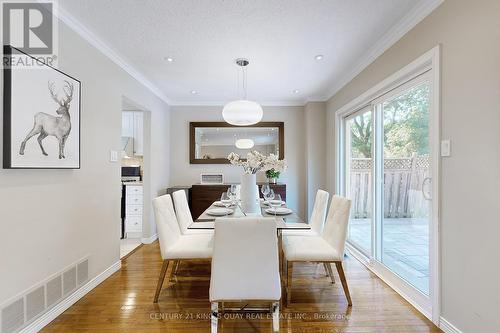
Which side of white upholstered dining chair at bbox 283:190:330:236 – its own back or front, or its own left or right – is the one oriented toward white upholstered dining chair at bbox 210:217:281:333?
left

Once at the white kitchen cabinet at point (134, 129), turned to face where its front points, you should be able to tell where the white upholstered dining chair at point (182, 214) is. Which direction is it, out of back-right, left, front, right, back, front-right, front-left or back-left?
front

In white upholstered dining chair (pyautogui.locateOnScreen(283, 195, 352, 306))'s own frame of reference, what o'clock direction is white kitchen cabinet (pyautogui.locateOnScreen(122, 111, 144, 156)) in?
The white kitchen cabinet is roughly at 1 o'clock from the white upholstered dining chair.

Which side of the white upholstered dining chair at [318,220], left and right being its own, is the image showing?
left

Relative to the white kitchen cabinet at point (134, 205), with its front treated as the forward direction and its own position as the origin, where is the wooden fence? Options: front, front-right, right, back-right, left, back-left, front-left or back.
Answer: front-left

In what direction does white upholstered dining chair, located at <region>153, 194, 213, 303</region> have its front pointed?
to the viewer's right

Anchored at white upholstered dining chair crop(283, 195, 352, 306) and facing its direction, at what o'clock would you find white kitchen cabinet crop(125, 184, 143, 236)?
The white kitchen cabinet is roughly at 1 o'clock from the white upholstered dining chair.

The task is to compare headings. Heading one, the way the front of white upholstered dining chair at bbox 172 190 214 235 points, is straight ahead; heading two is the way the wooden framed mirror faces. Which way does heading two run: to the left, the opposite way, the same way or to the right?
to the right

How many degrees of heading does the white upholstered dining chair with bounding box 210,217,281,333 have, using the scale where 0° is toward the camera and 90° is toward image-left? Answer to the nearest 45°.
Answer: approximately 180°

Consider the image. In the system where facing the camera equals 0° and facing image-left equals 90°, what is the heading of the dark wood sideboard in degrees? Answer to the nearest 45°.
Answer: approximately 0°

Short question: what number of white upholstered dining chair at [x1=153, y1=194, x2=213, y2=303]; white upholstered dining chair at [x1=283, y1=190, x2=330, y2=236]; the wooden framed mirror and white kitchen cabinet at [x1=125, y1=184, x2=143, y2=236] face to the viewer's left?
1

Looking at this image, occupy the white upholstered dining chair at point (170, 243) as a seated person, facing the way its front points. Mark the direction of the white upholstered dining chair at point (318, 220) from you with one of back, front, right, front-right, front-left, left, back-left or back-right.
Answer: front

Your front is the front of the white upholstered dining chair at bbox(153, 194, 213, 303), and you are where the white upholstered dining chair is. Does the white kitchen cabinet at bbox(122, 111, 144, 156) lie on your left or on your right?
on your left

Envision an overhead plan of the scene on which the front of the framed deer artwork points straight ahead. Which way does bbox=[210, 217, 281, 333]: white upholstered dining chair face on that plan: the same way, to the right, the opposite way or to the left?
to the left

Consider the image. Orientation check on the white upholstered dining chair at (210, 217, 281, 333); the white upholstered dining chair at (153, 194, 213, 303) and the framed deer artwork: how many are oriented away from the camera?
1

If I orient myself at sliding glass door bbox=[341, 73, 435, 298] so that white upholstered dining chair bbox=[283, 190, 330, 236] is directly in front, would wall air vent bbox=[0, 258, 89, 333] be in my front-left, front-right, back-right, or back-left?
front-left

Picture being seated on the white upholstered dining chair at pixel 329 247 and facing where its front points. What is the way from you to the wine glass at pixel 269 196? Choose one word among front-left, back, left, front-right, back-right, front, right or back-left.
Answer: front-right

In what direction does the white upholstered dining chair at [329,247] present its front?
to the viewer's left

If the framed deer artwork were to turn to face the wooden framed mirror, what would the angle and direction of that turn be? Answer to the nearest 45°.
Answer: approximately 90° to its left

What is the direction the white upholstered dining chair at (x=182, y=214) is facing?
to the viewer's right

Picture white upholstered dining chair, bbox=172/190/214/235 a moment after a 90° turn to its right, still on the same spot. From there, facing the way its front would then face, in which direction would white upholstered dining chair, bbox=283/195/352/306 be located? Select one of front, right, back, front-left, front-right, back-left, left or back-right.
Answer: front-left

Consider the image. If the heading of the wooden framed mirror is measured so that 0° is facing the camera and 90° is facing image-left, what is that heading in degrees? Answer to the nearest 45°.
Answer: approximately 0°
